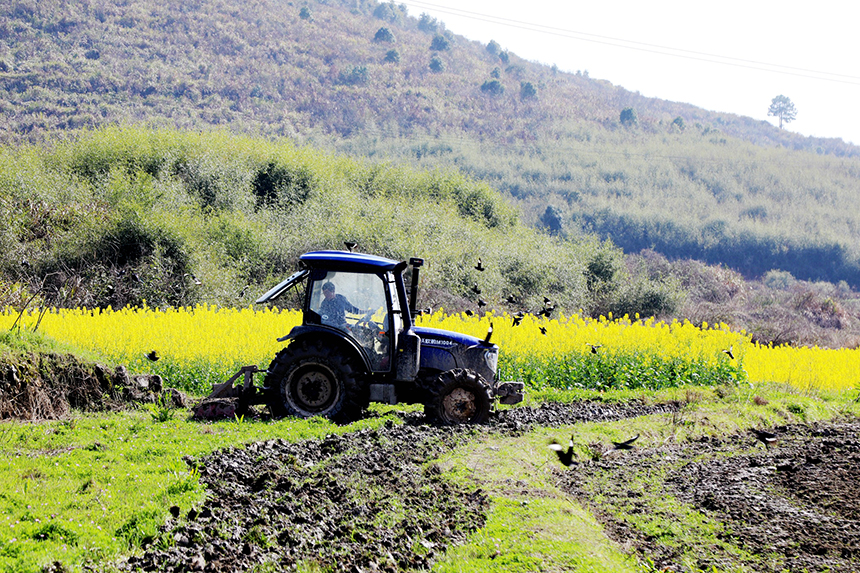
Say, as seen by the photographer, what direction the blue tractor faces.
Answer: facing to the right of the viewer

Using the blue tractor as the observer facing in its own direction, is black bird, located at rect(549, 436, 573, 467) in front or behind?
in front
